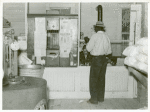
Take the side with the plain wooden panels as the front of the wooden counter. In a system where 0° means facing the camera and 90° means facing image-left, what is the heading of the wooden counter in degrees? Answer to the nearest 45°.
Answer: approximately 0°
